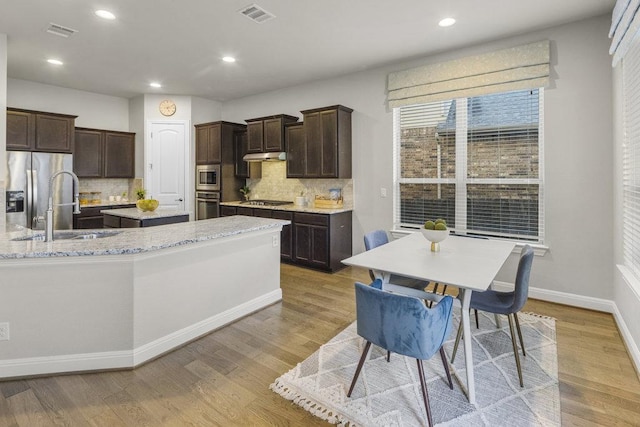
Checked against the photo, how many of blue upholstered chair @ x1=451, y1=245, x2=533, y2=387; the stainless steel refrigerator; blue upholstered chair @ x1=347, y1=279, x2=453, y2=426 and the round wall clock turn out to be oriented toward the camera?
2

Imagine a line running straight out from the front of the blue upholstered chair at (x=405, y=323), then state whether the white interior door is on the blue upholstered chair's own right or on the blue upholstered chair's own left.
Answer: on the blue upholstered chair's own left

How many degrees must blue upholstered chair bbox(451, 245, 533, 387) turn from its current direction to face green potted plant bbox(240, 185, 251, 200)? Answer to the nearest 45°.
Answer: approximately 45° to its right

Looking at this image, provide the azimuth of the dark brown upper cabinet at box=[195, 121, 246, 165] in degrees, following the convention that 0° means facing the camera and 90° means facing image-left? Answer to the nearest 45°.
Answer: approximately 45°

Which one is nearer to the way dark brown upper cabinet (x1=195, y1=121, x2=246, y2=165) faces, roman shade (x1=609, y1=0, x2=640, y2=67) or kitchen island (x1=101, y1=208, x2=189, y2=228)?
the kitchen island

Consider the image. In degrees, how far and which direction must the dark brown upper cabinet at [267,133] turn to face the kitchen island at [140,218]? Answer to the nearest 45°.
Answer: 0° — it already faces it

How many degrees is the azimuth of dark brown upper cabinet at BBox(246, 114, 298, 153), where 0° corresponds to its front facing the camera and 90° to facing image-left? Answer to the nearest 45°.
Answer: approximately 45°

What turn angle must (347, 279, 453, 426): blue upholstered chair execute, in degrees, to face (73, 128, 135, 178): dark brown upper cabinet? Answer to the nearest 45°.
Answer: approximately 90° to its left

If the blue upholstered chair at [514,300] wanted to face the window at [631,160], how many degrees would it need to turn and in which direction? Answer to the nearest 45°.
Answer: approximately 135° to its right

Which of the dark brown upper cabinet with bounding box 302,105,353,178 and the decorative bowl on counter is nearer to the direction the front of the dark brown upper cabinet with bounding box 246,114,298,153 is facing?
the decorative bowl on counter

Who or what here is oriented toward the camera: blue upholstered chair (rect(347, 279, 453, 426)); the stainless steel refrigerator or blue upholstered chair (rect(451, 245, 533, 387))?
the stainless steel refrigerator

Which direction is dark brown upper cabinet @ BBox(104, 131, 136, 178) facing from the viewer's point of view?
toward the camera

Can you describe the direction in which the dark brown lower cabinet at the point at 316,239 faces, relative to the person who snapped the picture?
facing the viewer and to the left of the viewer

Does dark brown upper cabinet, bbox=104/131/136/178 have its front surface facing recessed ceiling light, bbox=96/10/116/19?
yes
